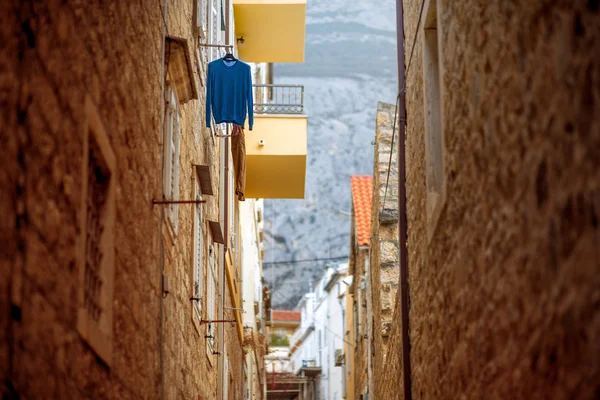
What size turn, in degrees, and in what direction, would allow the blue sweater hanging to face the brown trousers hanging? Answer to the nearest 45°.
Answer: approximately 180°

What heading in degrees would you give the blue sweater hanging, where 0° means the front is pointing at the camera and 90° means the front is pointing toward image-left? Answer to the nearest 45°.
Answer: approximately 0°

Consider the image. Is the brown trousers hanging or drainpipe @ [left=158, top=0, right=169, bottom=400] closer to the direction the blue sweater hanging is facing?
the drainpipe

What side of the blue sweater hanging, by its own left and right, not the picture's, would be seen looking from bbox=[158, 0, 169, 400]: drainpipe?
front
